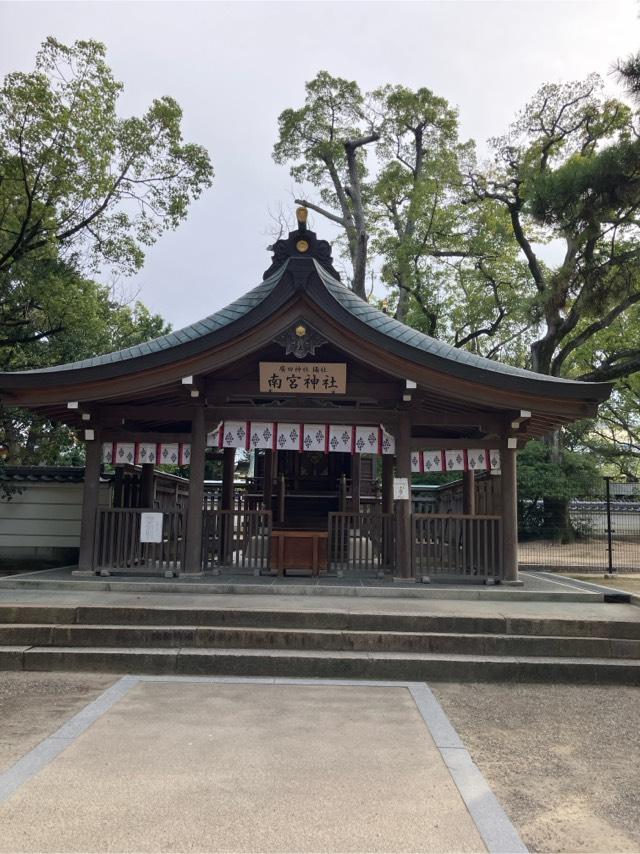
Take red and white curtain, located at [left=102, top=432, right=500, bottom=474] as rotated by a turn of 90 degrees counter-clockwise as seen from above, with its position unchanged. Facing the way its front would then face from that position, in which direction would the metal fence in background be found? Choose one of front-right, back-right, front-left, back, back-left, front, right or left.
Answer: front-left

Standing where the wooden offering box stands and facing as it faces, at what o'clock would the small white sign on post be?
The small white sign on post is roughly at 10 o'clock from the wooden offering box.

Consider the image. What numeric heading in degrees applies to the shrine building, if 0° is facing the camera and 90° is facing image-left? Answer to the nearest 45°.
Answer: approximately 0°

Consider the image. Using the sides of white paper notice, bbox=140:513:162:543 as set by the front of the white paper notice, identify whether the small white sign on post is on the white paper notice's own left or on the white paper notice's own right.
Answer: on the white paper notice's own left

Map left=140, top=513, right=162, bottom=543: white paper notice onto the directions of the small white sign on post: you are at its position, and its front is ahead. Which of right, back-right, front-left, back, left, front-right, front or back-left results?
right

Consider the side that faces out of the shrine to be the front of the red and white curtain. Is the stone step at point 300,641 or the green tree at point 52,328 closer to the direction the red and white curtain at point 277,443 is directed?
the stone step

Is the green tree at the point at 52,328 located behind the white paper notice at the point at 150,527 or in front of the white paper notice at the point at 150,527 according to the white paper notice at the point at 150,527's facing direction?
behind
